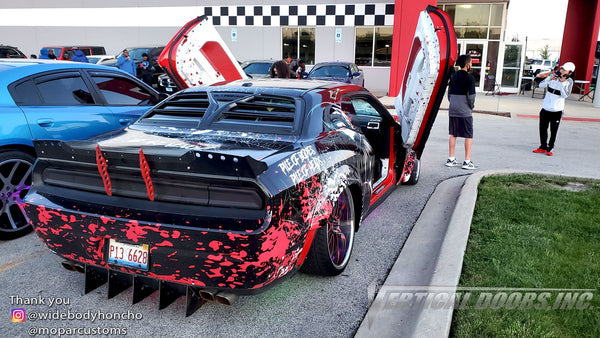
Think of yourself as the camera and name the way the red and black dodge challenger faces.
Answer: facing away from the viewer and to the right of the viewer

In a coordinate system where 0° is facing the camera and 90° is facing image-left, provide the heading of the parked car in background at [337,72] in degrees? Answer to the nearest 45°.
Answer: approximately 45°

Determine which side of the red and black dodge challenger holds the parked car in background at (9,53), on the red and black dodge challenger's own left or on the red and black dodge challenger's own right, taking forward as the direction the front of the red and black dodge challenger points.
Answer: on the red and black dodge challenger's own left

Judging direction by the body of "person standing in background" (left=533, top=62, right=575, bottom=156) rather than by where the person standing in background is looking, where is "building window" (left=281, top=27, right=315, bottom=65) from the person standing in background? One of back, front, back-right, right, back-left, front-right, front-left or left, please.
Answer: right

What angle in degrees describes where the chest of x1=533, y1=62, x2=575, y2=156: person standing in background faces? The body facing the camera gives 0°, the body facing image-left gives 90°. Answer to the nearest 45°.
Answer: approximately 45°

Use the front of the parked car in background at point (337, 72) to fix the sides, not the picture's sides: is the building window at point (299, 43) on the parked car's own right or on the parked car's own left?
on the parked car's own right

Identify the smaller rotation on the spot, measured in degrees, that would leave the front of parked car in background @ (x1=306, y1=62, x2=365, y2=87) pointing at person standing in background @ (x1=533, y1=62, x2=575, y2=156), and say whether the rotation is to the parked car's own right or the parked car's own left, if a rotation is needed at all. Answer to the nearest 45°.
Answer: approximately 90° to the parked car's own left

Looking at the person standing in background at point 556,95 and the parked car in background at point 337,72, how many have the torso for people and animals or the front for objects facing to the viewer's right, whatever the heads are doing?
0
